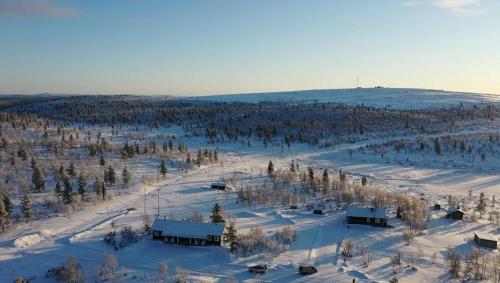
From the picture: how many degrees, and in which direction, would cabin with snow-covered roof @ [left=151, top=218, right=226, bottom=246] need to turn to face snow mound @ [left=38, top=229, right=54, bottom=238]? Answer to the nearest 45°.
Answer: approximately 90° to its right

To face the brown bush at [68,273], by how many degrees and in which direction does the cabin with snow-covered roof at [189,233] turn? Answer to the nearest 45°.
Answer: approximately 45° to its right

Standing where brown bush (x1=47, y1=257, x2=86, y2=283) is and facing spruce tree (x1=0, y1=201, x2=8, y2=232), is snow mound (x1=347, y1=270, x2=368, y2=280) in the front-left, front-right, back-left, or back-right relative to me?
back-right

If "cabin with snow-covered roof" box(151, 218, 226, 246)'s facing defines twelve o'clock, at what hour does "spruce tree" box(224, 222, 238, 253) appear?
The spruce tree is roughly at 10 o'clock from the cabin with snow-covered roof.

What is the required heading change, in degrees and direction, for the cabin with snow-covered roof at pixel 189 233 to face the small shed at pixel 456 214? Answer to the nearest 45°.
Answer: approximately 90° to its left

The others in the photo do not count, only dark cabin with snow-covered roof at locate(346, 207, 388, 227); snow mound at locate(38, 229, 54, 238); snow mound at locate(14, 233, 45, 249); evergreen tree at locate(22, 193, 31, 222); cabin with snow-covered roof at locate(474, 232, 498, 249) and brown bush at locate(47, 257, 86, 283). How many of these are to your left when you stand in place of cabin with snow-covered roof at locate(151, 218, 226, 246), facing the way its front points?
2

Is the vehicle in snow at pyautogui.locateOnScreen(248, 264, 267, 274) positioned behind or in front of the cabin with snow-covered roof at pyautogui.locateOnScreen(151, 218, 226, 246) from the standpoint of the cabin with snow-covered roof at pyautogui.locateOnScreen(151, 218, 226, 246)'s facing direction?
in front

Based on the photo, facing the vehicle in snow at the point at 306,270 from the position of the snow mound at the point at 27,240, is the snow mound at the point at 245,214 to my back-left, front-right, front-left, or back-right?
front-left

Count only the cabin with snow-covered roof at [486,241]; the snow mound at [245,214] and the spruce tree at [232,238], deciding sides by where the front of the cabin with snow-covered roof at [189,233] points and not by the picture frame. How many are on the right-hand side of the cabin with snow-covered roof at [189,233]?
0

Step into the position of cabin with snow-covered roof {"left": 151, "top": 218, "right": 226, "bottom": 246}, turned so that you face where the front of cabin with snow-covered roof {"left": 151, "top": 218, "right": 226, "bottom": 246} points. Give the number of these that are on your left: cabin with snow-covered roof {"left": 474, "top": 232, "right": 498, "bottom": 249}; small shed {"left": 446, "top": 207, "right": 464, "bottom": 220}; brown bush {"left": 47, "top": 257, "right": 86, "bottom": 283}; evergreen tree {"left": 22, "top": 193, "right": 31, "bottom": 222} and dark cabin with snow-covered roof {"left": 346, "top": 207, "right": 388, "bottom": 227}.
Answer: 3

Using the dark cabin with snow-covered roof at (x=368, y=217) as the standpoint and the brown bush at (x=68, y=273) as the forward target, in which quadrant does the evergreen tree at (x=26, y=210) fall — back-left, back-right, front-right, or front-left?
front-right

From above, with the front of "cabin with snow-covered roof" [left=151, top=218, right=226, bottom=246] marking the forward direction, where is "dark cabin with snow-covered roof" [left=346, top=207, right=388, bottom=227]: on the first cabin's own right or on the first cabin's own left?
on the first cabin's own left

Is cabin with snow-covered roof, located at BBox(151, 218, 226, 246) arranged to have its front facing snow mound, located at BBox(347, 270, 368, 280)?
no

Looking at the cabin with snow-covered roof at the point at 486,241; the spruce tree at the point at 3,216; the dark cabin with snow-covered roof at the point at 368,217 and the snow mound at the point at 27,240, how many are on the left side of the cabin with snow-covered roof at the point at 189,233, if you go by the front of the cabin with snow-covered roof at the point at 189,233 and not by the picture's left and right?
2

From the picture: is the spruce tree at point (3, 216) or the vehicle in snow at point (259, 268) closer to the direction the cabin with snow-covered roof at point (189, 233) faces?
the vehicle in snow

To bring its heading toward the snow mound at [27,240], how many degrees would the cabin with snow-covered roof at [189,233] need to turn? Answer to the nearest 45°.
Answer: approximately 90° to its right

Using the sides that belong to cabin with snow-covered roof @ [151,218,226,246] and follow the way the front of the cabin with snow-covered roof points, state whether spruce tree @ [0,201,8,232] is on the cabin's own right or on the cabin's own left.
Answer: on the cabin's own right

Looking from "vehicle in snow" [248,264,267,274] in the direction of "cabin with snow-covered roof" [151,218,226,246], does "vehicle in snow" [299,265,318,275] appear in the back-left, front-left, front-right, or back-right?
back-right

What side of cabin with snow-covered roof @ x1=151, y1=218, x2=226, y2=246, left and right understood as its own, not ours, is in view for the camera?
front

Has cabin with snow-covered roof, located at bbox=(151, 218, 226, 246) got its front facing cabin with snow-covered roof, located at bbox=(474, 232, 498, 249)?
no

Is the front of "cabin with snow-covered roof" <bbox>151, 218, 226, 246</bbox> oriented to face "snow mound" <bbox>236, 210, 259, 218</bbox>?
no
